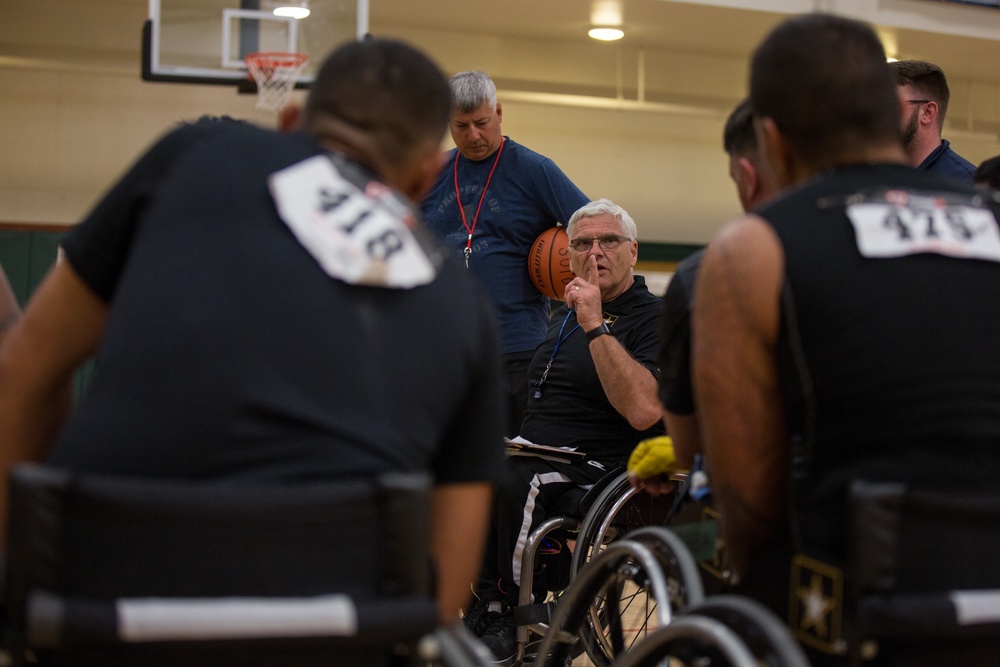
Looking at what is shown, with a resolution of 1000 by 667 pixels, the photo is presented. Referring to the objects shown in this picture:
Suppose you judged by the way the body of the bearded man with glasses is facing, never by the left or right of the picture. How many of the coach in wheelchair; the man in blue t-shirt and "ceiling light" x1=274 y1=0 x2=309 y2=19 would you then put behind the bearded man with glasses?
0

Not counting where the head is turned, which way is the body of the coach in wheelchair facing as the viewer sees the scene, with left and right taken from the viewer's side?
facing the viewer and to the left of the viewer

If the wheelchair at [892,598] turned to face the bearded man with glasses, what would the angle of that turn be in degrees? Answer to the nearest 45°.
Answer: approximately 45° to its right

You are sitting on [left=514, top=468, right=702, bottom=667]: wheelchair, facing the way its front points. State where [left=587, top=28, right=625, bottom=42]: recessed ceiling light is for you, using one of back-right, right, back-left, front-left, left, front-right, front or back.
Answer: back-right

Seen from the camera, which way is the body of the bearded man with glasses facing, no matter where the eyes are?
to the viewer's left

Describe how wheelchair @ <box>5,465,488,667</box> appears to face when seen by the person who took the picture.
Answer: facing away from the viewer

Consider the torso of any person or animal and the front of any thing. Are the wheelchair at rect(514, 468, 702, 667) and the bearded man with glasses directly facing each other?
no

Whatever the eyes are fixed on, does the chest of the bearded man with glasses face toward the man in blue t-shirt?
yes

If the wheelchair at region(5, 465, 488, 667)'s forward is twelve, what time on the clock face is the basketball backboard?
The basketball backboard is roughly at 12 o'clock from the wheelchair.

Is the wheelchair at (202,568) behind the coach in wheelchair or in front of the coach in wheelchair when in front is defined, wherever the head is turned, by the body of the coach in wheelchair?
in front

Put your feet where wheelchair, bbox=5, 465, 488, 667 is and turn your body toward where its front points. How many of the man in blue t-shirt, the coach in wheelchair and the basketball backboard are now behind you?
0

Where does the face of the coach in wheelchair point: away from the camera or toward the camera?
toward the camera

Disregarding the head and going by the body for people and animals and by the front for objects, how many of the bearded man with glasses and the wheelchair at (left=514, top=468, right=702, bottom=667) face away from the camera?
0

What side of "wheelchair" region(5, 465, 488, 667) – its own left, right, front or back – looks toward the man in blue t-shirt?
front

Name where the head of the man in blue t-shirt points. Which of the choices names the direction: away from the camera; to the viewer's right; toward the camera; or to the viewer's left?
toward the camera
